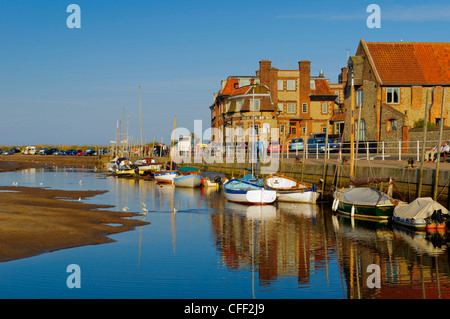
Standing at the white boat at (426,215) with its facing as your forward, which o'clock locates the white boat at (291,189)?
the white boat at (291,189) is roughly at 12 o'clock from the white boat at (426,215).

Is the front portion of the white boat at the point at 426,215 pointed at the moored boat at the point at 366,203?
yes

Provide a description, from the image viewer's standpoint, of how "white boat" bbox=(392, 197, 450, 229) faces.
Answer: facing away from the viewer and to the left of the viewer
